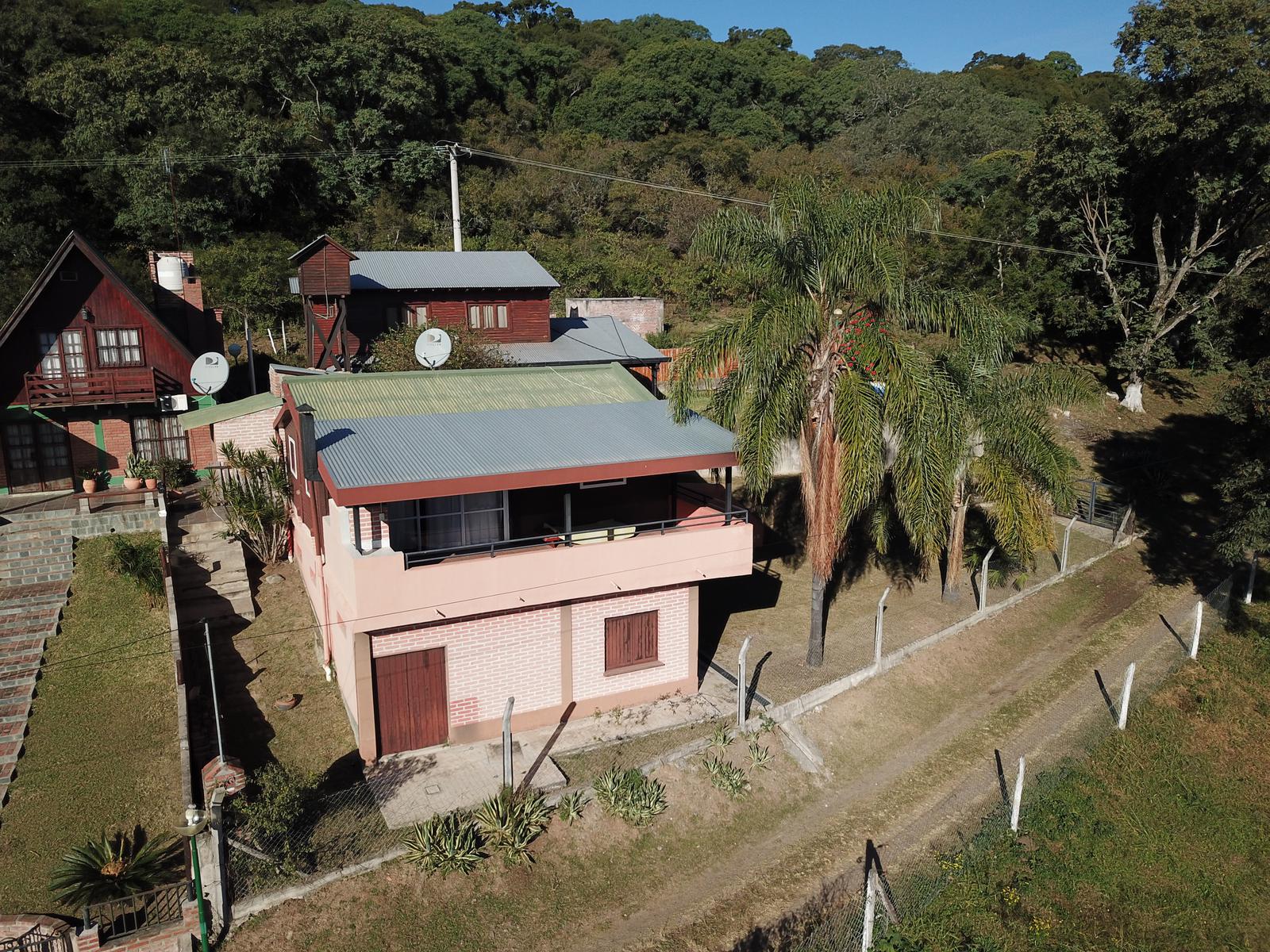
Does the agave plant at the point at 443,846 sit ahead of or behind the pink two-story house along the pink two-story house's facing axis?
ahead

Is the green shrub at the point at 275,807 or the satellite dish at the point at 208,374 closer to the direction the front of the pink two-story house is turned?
the green shrub

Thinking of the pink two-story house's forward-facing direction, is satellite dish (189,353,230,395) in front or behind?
behind

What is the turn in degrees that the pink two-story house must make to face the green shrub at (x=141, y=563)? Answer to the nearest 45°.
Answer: approximately 135° to its right

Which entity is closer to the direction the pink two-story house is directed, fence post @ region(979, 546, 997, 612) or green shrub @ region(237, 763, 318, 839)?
the green shrub

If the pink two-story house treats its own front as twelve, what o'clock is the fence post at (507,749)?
The fence post is roughly at 12 o'clock from the pink two-story house.

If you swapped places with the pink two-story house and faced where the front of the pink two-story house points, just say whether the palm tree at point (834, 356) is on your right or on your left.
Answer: on your left

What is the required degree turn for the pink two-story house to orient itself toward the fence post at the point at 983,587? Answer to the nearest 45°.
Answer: approximately 90° to its left

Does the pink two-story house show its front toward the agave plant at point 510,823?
yes

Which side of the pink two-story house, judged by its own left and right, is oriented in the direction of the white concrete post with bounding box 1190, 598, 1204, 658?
left

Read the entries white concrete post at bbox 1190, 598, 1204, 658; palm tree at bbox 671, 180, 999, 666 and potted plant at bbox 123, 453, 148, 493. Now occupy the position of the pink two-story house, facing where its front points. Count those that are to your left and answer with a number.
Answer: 2

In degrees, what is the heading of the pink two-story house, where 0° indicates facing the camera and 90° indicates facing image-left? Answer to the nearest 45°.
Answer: approximately 0°

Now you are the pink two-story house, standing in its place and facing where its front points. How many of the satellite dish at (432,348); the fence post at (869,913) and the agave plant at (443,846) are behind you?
1

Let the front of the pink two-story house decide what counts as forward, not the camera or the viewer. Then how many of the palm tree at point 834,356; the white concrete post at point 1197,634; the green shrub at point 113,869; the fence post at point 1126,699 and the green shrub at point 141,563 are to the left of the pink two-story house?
3
